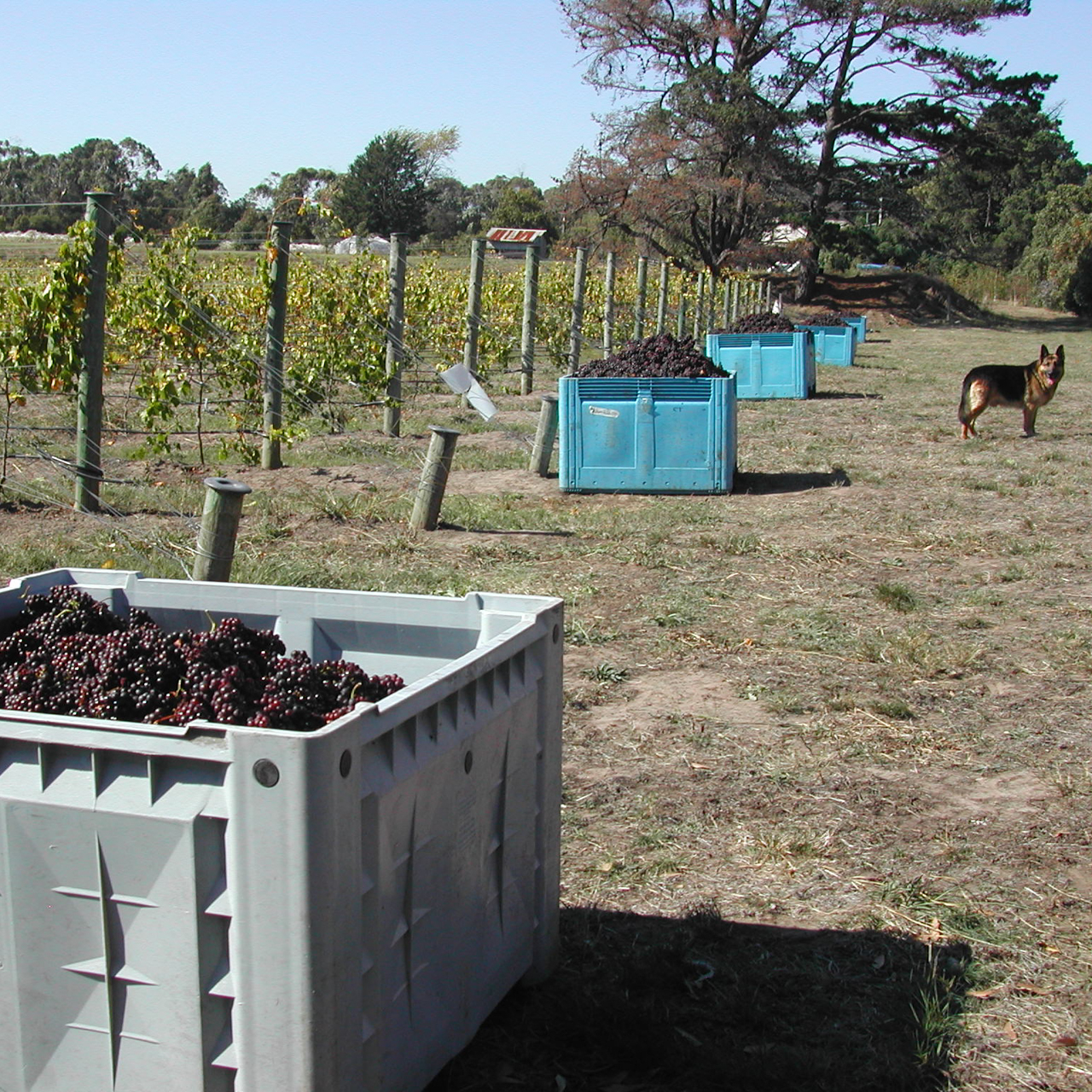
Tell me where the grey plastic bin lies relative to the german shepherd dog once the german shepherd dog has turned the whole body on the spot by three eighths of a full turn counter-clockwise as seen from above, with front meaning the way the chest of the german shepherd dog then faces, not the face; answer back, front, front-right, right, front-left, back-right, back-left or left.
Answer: back-left

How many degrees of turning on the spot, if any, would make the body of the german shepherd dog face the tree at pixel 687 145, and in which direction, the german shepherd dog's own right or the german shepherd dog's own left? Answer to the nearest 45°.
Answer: approximately 90° to the german shepherd dog's own left

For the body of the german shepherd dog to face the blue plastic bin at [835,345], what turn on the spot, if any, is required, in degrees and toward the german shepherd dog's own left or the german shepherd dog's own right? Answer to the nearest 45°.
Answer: approximately 90° to the german shepherd dog's own left

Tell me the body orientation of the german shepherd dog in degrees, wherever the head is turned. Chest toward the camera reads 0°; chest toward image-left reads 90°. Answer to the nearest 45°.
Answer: approximately 270°

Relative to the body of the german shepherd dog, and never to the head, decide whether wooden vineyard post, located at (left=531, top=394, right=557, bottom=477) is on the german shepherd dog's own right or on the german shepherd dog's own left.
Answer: on the german shepherd dog's own right

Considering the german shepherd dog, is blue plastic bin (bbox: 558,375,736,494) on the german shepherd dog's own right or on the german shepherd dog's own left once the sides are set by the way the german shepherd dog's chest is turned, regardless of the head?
on the german shepherd dog's own right

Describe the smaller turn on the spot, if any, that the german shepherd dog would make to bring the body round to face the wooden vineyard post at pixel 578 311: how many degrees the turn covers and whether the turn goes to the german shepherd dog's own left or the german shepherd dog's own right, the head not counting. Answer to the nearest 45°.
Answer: approximately 135° to the german shepherd dog's own left

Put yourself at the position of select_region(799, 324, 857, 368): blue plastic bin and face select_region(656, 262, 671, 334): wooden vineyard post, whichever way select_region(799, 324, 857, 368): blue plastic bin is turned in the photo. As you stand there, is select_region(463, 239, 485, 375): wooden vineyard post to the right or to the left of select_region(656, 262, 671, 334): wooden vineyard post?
left

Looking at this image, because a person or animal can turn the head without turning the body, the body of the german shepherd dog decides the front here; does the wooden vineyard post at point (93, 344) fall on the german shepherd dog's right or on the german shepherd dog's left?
on the german shepherd dog's right

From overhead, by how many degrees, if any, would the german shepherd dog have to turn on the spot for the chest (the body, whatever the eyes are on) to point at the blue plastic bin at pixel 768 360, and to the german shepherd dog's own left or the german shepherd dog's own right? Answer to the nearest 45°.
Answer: approximately 135° to the german shepherd dog's own left
